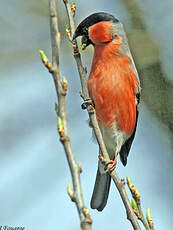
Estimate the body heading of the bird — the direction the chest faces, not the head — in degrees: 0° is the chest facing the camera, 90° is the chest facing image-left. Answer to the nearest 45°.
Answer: approximately 45°
